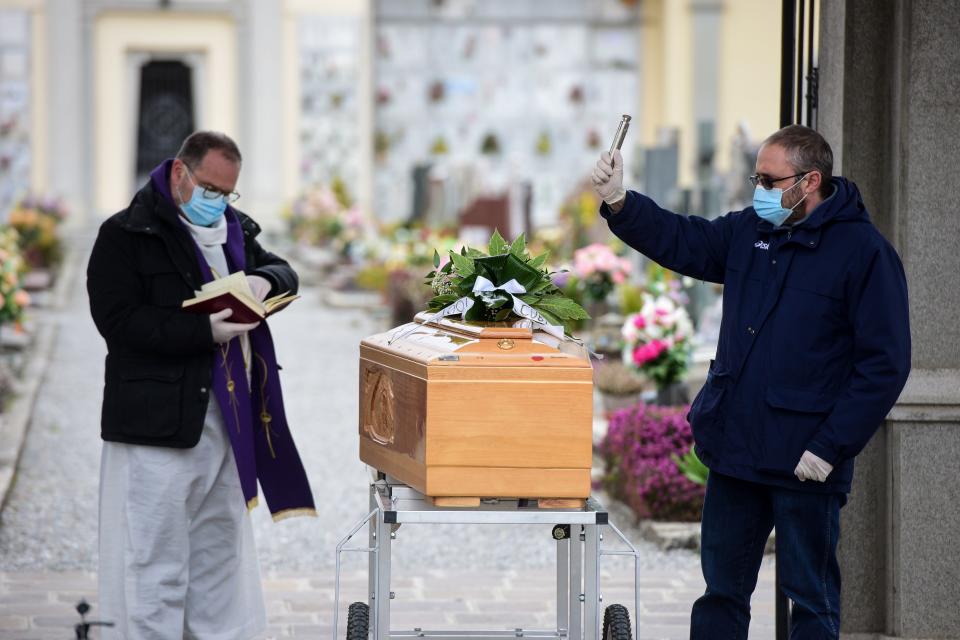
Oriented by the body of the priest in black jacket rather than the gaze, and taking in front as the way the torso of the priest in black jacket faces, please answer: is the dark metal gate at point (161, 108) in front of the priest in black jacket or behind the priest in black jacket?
behind

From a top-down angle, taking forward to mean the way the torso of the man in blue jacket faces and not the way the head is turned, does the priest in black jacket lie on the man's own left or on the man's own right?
on the man's own right

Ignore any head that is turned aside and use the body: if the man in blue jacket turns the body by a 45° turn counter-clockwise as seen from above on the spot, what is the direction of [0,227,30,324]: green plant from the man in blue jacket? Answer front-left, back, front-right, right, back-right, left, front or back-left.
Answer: back-right

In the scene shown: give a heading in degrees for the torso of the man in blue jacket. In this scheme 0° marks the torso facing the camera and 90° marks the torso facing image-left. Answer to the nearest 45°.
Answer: approximately 45°

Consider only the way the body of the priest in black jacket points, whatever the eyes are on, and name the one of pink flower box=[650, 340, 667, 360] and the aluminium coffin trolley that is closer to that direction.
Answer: the aluminium coffin trolley

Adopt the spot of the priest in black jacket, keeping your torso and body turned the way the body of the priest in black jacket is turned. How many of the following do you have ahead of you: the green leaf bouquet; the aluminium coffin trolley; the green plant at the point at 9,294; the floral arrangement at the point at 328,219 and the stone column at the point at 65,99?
2

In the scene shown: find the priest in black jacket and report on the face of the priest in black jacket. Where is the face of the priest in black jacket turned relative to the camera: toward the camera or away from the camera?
toward the camera

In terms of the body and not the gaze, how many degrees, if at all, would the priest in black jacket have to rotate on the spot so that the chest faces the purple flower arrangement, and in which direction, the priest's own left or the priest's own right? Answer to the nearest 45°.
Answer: approximately 90° to the priest's own left

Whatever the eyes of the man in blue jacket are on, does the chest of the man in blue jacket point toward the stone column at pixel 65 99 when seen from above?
no

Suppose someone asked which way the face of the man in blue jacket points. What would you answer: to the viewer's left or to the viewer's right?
to the viewer's left

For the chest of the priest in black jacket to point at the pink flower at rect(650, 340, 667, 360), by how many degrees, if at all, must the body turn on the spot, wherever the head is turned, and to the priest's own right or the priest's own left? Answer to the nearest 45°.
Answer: approximately 90° to the priest's own left

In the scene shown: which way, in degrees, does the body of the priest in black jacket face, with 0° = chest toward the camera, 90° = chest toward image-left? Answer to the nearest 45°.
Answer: approximately 315°

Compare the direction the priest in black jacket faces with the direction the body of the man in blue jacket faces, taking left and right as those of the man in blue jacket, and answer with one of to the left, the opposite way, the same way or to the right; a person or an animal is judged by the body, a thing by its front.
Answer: to the left

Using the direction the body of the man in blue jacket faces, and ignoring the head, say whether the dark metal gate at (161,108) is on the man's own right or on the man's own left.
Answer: on the man's own right

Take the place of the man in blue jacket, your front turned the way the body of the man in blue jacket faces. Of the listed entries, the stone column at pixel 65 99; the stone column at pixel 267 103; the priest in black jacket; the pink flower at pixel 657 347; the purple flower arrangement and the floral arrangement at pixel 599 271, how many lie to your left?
0

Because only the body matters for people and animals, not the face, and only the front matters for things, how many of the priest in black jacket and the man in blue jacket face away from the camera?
0

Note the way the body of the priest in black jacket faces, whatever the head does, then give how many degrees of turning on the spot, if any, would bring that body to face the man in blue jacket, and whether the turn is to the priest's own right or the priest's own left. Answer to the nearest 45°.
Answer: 0° — they already face them
